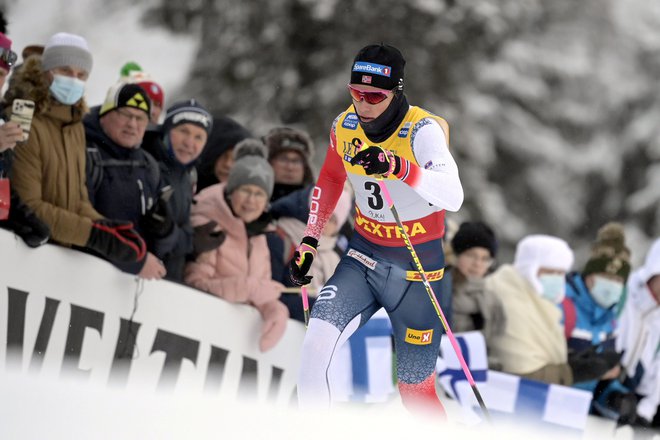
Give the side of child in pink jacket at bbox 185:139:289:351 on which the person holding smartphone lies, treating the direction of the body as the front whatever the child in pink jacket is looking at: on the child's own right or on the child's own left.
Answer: on the child's own right

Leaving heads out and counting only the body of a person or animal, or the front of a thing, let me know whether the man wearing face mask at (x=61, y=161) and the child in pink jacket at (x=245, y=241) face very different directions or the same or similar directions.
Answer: same or similar directions

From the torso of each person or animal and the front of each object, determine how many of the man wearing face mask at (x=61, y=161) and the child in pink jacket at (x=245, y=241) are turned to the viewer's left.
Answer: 0

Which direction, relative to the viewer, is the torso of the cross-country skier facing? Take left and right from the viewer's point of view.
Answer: facing the viewer and to the left of the viewer

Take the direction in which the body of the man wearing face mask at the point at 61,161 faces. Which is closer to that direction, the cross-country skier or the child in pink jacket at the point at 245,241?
the cross-country skier

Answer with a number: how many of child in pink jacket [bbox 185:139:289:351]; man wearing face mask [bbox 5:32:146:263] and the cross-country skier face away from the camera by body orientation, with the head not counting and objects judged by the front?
0

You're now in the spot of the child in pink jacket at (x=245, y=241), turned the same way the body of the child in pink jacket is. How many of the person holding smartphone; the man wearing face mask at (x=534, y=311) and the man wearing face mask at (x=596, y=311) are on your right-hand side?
1

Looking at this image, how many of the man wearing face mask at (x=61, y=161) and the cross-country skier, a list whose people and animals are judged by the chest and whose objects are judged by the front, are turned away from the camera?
0

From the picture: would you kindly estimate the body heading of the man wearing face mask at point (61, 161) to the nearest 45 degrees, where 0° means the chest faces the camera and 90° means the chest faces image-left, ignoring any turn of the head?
approximately 315°

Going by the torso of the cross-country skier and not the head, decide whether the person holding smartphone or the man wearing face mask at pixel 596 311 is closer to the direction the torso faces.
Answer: the person holding smartphone

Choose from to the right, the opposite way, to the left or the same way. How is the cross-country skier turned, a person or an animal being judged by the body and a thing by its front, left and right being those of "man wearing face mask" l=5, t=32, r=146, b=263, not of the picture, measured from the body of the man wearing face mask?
to the right

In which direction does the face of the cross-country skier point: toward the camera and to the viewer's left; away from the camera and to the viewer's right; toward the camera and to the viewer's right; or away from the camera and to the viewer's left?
toward the camera and to the viewer's left

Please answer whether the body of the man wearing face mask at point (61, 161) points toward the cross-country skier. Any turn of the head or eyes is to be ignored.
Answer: yes

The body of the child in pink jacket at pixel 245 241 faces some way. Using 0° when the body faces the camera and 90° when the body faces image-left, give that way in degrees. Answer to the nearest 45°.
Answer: approximately 315°
